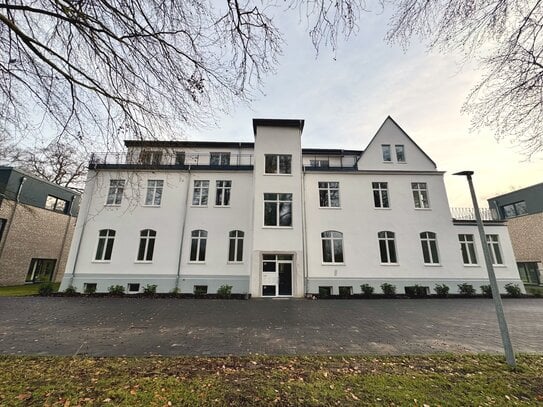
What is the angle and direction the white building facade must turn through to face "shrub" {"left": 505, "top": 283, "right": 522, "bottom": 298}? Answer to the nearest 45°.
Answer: approximately 90° to its left

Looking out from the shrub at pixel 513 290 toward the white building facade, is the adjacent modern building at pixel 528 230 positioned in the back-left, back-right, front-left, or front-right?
back-right

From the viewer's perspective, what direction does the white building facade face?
toward the camera

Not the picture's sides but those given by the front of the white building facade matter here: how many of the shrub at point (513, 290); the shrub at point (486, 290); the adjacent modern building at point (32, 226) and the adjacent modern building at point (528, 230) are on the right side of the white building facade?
1

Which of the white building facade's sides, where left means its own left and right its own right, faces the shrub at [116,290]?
right

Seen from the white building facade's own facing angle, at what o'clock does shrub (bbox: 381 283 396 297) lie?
The shrub is roughly at 9 o'clock from the white building facade.

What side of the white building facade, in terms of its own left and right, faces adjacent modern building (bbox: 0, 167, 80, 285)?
right

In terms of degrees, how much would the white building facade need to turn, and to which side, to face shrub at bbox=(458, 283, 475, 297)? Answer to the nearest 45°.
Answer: approximately 90° to its left

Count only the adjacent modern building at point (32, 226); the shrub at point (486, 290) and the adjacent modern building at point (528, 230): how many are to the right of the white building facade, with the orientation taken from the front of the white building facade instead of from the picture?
1

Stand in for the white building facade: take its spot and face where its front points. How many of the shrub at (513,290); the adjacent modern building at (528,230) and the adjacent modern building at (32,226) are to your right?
1

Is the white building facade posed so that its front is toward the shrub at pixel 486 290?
no

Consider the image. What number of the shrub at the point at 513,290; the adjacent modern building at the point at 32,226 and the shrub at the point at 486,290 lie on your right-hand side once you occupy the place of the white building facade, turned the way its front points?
1

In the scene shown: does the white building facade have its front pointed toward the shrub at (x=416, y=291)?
no

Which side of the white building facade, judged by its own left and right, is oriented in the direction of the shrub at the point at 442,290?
left

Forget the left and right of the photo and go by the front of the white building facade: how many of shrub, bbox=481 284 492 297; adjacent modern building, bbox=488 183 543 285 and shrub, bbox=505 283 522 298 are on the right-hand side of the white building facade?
0

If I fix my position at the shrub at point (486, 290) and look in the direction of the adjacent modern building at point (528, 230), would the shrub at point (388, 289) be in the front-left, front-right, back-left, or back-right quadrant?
back-left

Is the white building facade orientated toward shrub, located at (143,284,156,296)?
no
